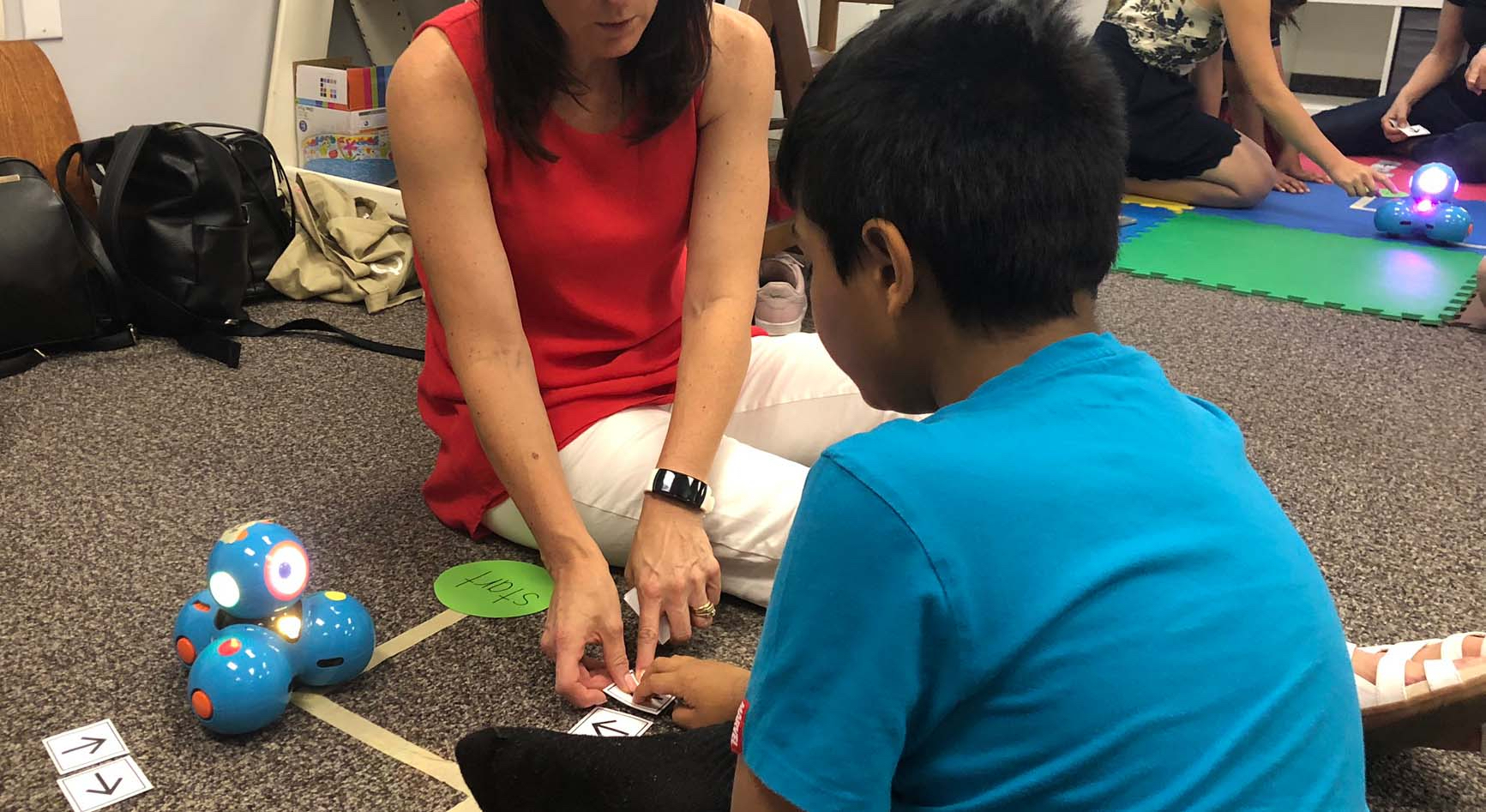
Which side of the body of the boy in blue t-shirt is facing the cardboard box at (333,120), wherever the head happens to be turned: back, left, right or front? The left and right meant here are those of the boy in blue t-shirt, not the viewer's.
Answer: front

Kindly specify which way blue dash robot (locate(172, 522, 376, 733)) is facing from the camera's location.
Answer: facing the viewer and to the right of the viewer

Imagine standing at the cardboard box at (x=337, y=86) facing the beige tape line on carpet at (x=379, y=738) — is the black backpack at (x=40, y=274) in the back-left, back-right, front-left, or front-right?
front-right

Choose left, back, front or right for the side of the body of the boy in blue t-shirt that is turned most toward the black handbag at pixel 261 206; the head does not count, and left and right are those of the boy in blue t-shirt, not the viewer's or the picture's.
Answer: front

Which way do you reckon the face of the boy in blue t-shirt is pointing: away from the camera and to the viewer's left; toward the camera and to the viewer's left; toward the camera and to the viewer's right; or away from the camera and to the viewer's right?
away from the camera and to the viewer's left

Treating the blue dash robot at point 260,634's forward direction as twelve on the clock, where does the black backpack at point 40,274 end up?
The black backpack is roughly at 7 o'clock from the blue dash robot.

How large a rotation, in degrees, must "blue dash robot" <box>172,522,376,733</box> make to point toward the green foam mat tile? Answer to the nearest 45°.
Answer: approximately 90° to its left

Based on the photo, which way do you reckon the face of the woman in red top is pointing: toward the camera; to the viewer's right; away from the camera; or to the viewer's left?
toward the camera

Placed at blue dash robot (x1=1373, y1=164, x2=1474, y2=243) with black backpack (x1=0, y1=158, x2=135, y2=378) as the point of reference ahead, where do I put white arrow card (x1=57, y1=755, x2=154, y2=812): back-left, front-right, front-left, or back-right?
front-left

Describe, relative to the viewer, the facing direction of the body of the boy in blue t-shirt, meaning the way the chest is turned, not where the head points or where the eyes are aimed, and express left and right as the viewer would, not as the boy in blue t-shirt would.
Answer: facing away from the viewer and to the left of the viewer

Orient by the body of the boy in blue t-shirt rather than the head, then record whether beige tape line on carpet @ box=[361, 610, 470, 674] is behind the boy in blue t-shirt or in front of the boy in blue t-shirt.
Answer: in front

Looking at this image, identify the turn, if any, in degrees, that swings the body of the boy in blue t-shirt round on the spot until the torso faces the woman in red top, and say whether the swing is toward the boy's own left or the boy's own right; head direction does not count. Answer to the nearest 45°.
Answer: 0° — they already face them

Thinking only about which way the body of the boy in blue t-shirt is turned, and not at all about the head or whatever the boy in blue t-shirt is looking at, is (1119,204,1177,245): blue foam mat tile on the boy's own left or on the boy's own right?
on the boy's own right
